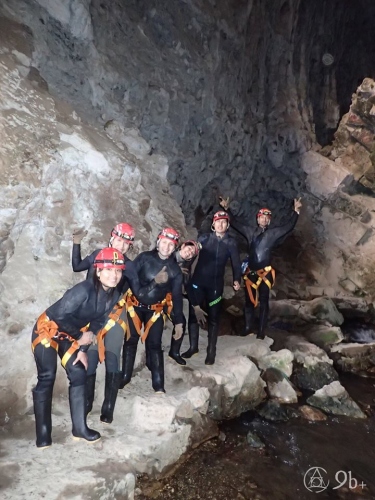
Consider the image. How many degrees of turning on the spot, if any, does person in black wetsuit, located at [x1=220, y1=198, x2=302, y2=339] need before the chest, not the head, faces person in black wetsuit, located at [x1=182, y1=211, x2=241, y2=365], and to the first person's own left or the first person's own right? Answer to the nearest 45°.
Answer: approximately 45° to the first person's own right

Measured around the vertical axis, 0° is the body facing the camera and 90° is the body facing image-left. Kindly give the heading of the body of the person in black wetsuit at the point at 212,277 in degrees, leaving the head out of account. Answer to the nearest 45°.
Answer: approximately 0°

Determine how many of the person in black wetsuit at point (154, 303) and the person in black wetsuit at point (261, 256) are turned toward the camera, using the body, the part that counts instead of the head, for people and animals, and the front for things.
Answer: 2

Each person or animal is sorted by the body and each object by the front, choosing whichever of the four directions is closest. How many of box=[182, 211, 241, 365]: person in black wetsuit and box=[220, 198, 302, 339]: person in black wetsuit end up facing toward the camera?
2

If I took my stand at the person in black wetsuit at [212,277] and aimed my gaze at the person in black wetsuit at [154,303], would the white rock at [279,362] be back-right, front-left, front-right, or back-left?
back-left

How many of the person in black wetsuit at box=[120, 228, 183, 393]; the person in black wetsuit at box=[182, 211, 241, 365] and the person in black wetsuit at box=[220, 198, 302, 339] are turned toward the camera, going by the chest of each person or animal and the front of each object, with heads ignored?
3

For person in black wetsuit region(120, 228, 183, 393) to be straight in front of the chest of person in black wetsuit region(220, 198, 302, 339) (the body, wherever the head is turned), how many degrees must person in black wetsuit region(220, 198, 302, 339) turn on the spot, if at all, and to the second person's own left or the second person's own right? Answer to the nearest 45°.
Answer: approximately 45° to the second person's own right
